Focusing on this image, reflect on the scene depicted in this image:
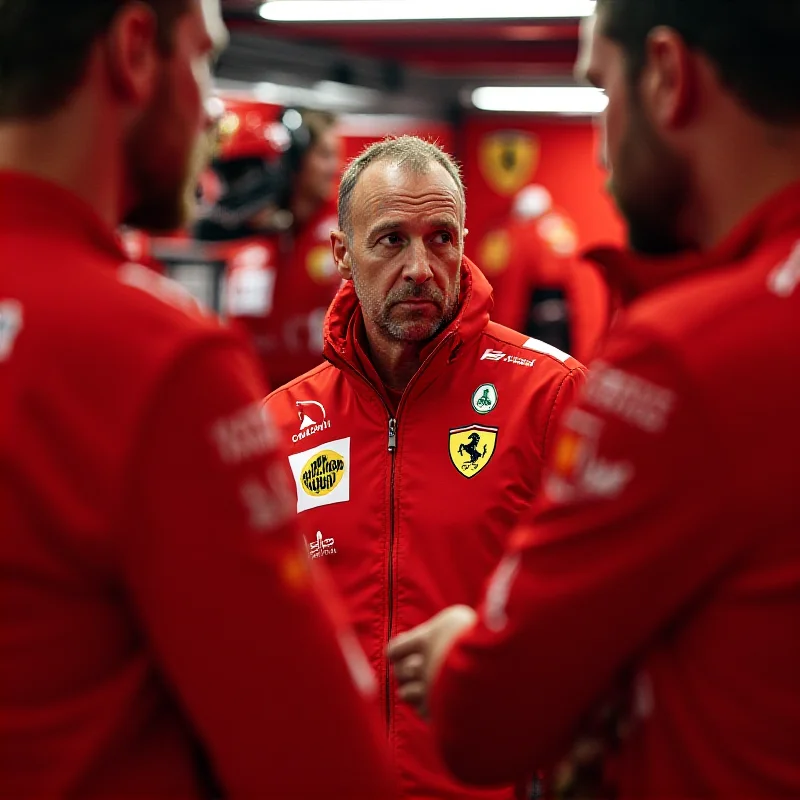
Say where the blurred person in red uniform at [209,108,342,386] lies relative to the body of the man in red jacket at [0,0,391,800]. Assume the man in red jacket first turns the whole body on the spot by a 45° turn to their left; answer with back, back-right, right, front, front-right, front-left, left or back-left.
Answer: front

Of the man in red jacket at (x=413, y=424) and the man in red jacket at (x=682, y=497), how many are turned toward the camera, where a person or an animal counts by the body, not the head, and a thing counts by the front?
1

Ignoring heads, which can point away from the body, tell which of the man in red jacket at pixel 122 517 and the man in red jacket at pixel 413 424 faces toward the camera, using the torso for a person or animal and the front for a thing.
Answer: the man in red jacket at pixel 413 424

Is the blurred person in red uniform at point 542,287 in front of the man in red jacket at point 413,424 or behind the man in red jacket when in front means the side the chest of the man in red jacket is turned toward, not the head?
behind

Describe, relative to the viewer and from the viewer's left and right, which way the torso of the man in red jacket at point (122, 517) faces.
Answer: facing away from the viewer and to the right of the viewer

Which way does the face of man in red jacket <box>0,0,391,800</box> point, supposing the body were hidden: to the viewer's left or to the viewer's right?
to the viewer's right

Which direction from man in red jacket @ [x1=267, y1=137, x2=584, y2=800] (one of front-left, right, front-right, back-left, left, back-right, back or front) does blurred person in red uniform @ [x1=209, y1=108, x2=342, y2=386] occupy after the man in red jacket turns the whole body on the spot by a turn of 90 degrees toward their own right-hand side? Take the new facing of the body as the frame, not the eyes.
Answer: right

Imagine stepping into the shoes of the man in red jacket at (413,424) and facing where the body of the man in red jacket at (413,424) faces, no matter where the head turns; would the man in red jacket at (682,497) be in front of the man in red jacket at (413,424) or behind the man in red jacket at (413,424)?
in front

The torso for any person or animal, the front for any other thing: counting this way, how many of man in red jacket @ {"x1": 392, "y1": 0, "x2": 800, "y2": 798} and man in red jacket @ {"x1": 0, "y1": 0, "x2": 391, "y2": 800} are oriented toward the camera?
0

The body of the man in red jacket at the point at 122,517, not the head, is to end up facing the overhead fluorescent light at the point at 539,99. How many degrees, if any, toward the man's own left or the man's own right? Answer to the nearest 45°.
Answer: approximately 45° to the man's own left

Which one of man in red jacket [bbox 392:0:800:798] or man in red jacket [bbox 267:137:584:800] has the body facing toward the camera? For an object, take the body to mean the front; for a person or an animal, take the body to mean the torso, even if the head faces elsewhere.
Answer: man in red jacket [bbox 267:137:584:800]

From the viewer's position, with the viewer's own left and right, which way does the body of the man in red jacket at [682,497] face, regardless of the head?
facing away from the viewer and to the left of the viewer

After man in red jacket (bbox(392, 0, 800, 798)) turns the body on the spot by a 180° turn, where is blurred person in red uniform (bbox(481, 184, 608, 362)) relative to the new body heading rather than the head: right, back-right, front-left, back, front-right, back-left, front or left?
back-left

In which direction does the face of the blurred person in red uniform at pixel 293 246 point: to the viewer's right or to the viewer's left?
to the viewer's right

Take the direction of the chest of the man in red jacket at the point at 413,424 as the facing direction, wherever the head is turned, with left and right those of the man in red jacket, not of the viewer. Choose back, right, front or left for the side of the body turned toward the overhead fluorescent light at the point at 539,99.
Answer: back

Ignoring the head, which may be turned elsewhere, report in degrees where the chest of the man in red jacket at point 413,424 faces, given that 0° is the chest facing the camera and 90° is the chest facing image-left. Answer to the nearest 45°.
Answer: approximately 0°

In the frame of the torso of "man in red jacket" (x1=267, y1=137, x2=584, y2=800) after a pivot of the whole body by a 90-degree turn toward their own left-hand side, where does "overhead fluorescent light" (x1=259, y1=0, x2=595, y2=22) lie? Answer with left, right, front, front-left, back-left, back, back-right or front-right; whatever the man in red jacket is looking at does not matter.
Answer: left
